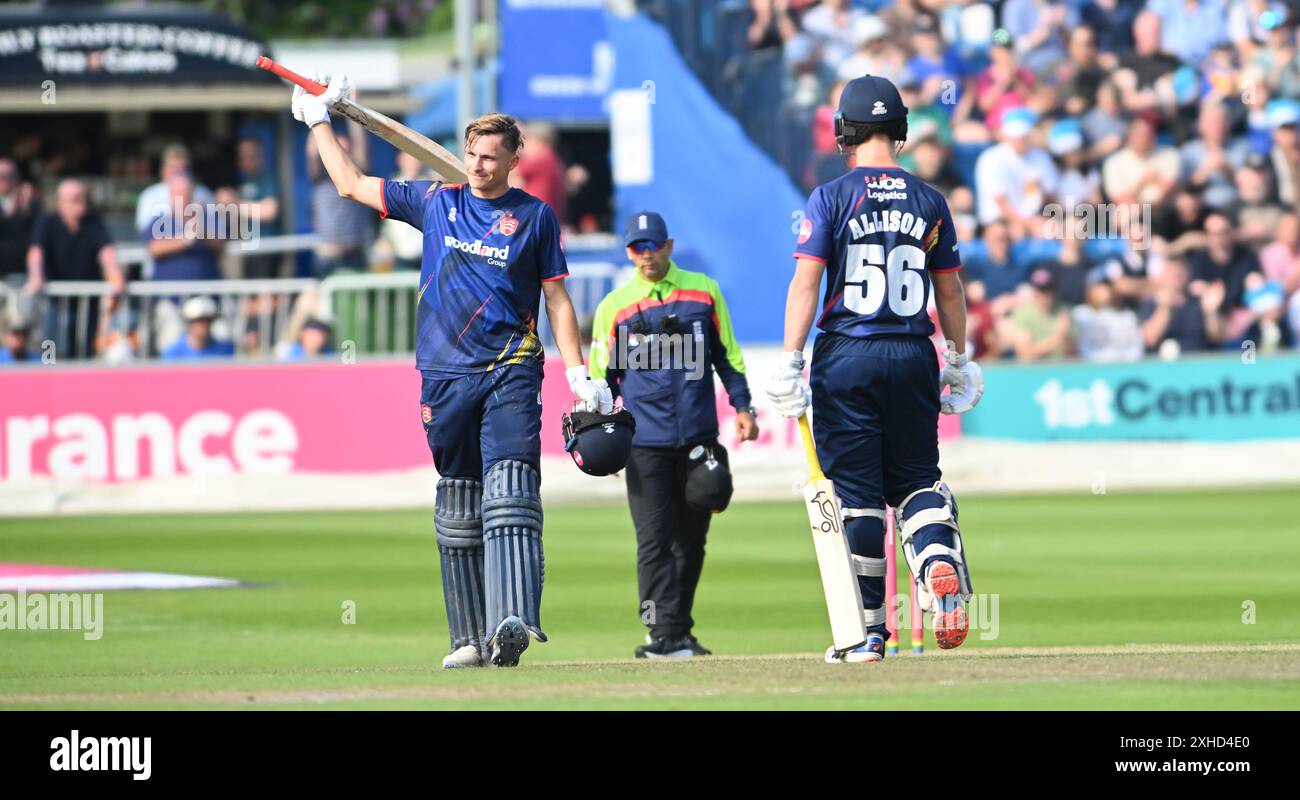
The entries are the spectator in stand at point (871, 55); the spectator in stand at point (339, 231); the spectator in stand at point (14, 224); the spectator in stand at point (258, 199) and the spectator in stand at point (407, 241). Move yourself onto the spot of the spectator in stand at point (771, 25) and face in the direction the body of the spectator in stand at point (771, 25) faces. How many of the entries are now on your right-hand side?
4

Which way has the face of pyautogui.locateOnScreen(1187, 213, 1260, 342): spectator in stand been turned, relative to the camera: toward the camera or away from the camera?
toward the camera

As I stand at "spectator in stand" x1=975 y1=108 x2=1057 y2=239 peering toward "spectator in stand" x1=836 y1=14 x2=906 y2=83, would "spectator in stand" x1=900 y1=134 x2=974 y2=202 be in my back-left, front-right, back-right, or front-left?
front-left

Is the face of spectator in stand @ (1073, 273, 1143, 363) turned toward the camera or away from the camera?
toward the camera

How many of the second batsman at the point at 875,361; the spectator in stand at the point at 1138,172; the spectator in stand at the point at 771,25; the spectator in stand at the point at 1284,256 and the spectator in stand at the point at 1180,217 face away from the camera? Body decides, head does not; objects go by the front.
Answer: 1

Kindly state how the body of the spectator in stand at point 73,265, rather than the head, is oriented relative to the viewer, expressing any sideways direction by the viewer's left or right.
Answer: facing the viewer

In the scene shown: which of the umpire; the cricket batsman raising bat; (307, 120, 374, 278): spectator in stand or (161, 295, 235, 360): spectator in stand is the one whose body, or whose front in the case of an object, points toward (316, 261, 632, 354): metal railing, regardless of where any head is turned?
(307, 120, 374, 278): spectator in stand

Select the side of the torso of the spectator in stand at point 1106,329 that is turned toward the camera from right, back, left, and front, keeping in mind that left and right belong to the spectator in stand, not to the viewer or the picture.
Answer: front

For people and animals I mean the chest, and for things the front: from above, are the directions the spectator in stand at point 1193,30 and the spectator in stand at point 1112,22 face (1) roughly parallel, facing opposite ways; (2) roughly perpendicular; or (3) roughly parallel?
roughly parallel

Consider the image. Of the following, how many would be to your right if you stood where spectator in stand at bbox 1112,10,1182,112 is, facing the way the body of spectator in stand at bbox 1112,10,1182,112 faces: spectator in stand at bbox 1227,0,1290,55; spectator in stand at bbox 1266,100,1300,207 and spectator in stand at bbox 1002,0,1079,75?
1

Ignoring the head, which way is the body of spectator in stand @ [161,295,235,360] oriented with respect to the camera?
toward the camera

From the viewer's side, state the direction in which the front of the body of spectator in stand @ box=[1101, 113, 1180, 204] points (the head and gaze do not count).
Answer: toward the camera

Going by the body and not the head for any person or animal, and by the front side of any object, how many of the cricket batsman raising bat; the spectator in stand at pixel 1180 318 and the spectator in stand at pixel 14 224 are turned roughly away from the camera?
0

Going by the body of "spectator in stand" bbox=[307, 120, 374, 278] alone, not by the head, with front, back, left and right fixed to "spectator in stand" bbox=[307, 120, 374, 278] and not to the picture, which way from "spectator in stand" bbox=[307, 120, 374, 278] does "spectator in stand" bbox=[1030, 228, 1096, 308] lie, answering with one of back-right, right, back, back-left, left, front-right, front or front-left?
left

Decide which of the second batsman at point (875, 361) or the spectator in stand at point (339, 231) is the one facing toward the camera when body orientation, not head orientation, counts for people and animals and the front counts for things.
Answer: the spectator in stand

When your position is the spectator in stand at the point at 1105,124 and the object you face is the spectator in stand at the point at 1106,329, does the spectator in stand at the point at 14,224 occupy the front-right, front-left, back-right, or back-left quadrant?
front-right
